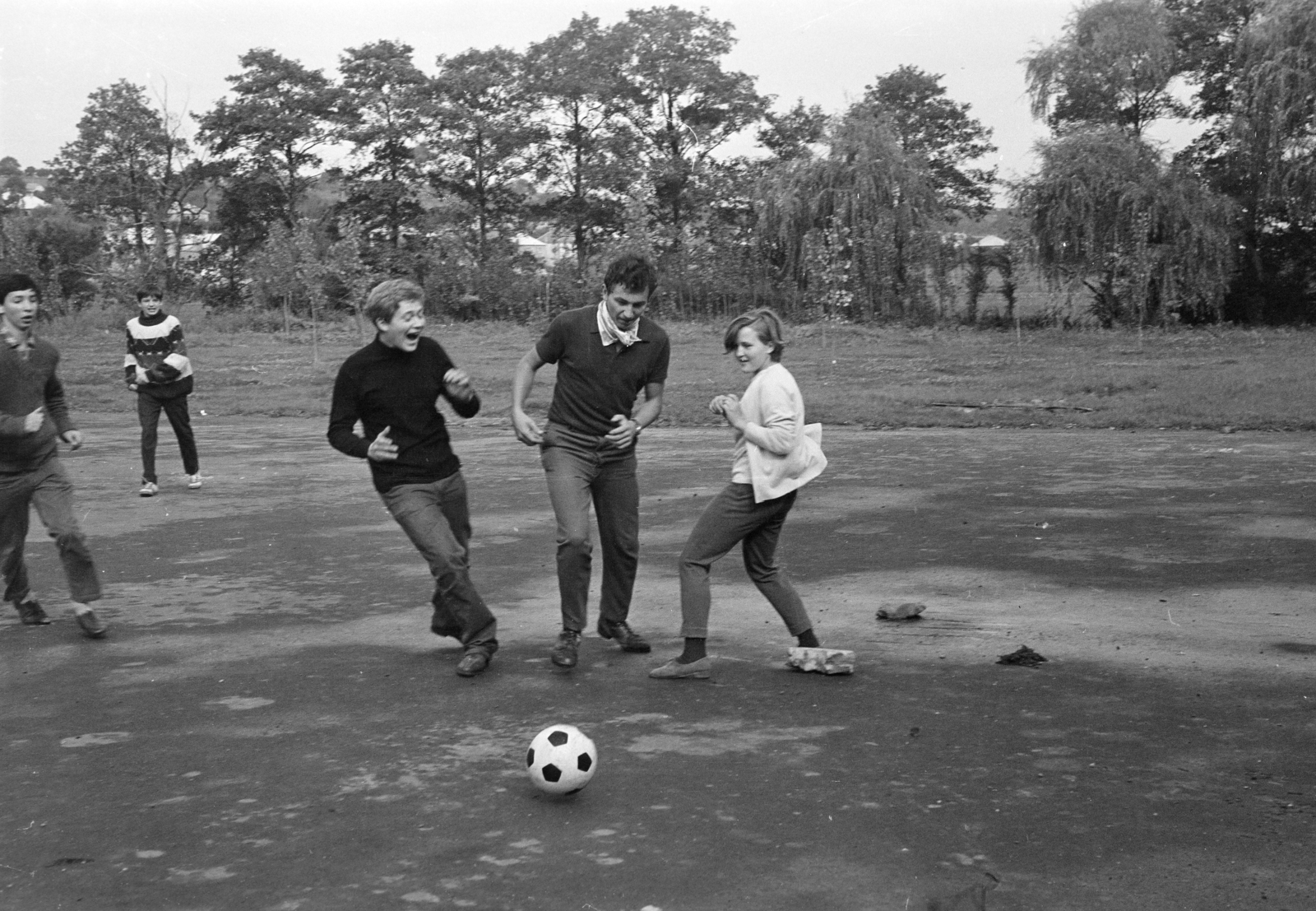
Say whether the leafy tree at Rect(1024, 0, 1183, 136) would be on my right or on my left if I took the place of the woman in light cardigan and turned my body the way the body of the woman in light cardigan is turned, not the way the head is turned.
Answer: on my right

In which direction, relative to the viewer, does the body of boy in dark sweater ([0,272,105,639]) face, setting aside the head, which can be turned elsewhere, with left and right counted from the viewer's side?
facing the viewer and to the right of the viewer

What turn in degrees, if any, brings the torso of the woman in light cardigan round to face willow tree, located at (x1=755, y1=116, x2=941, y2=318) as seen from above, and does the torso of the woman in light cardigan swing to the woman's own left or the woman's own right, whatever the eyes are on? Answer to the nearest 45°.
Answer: approximately 90° to the woman's own right

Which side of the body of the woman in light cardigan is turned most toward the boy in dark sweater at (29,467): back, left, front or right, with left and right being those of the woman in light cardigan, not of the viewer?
front

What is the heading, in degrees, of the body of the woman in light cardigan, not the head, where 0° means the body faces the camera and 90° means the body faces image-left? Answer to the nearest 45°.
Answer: approximately 90°

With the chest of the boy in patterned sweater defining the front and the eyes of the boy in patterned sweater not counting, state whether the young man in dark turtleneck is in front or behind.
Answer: in front

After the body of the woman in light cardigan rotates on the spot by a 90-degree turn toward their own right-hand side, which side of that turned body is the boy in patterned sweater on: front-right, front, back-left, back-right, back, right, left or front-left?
front-left

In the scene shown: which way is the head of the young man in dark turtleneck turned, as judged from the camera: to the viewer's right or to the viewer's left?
to the viewer's right

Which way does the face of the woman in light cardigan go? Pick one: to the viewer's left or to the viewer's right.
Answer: to the viewer's left

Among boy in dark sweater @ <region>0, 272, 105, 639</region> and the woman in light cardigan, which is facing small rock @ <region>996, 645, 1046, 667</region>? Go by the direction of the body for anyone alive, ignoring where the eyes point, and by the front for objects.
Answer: the boy in dark sweater

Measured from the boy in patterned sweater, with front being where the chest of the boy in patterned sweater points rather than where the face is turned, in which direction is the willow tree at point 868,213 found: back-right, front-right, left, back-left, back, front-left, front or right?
back-left

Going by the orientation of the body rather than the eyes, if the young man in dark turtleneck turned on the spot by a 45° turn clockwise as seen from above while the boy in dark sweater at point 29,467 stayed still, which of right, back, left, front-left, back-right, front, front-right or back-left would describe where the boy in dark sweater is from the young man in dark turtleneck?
back-right

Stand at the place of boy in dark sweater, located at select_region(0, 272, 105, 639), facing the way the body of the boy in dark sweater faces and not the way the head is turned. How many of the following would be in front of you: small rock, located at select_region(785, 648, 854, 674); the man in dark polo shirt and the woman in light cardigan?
3
